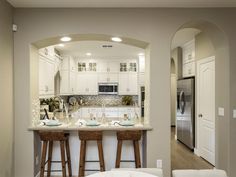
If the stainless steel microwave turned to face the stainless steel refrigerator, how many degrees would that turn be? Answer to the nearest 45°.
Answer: approximately 45° to its left

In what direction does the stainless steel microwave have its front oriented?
toward the camera

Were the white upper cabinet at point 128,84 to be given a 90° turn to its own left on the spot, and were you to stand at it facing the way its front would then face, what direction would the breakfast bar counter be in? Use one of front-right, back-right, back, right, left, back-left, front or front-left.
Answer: right

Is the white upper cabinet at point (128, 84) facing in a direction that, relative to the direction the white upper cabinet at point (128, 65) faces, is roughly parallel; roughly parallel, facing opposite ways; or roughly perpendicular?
roughly parallel

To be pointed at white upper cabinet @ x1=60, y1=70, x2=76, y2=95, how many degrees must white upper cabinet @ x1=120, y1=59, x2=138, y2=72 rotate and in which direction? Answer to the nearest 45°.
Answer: approximately 45° to its right

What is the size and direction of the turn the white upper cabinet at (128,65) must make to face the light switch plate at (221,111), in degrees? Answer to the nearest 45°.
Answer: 0° — it already faces it

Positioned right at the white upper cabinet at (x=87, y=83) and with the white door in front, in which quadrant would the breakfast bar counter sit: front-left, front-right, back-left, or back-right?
front-right

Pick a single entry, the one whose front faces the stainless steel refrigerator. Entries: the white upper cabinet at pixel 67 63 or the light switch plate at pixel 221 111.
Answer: the white upper cabinet

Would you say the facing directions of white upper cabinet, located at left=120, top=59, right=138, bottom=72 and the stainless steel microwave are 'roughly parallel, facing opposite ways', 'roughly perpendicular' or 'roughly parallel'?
roughly parallel

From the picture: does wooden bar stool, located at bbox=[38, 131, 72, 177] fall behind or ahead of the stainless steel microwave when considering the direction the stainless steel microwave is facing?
ahead

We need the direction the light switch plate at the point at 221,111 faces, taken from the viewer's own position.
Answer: facing the viewer
